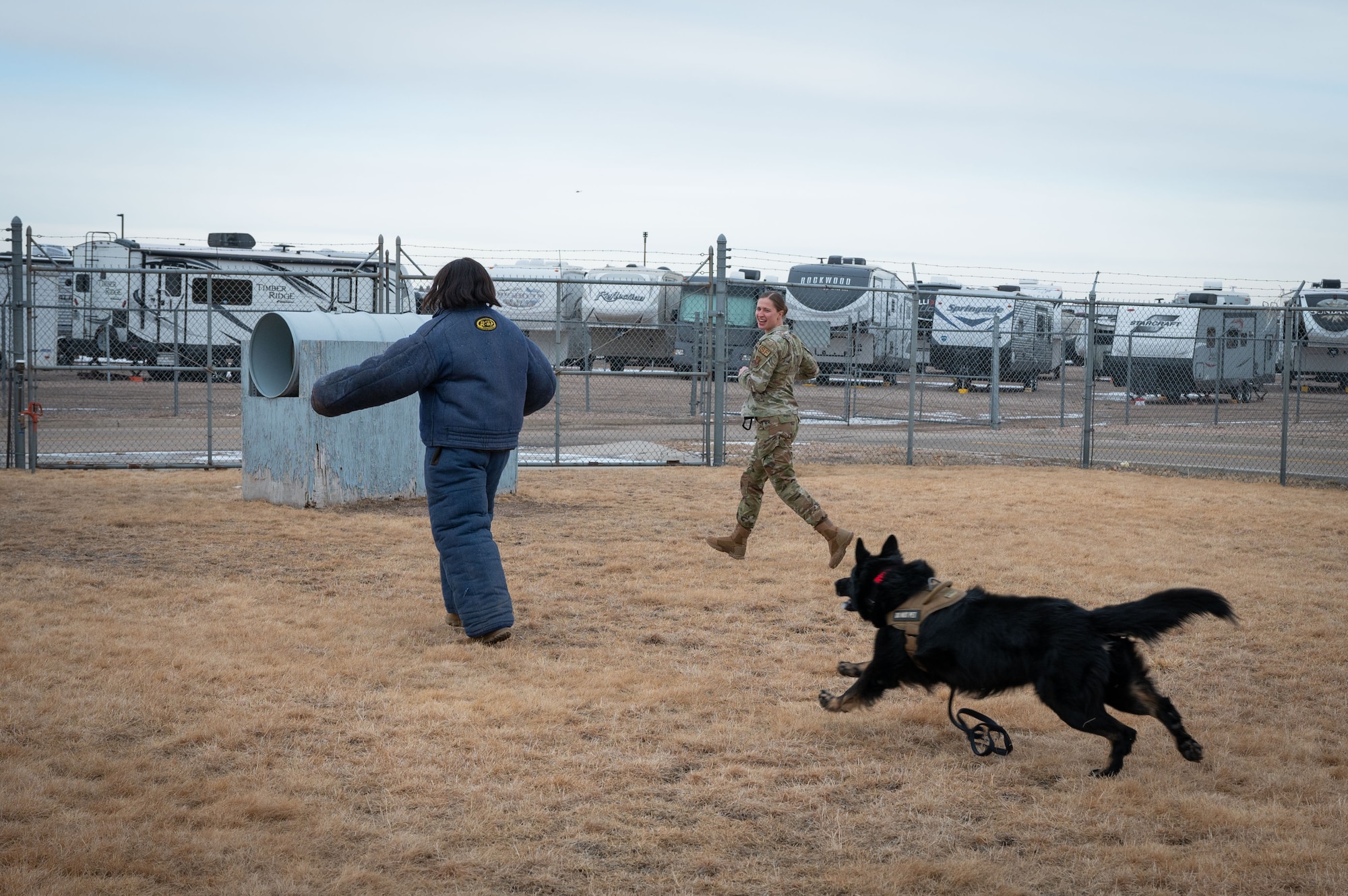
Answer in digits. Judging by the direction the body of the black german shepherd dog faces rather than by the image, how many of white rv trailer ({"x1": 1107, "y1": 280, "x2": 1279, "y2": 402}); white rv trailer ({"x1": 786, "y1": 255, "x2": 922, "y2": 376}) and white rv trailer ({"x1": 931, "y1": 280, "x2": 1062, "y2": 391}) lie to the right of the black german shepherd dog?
3

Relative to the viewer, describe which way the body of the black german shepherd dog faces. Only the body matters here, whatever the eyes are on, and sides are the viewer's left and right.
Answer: facing to the left of the viewer

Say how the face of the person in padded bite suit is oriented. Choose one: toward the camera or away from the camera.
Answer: away from the camera

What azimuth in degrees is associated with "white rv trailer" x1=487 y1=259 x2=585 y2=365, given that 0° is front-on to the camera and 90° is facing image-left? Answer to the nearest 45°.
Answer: approximately 45°

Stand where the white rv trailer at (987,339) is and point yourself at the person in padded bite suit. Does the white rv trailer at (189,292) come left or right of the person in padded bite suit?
right

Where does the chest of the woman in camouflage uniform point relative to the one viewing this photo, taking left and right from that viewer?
facing to the left of the viewer

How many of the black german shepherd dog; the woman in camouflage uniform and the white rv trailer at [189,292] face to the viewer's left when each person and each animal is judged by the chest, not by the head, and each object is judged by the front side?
2

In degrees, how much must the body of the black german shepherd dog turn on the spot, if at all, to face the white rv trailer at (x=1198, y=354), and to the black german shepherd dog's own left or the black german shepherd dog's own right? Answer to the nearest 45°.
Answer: approximately 90° to the black german shepherd dog's own right
